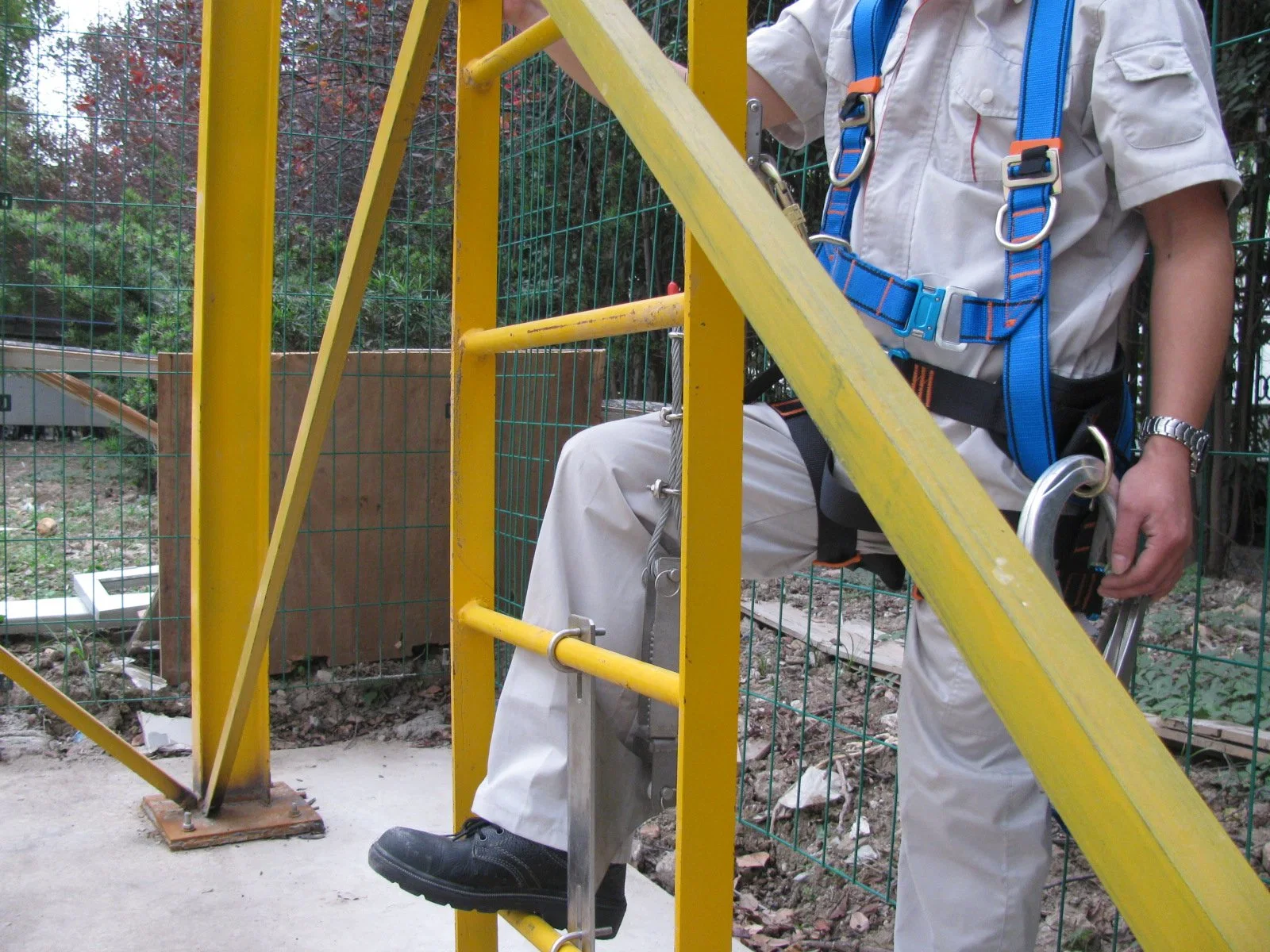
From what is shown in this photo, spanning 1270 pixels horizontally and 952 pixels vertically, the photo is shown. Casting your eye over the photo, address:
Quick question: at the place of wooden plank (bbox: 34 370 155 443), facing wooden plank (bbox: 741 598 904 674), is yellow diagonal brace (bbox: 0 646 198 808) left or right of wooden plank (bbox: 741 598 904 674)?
right

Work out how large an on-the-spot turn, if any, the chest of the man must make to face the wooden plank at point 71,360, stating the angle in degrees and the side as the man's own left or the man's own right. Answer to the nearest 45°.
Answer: approximately 90° to the man's own right

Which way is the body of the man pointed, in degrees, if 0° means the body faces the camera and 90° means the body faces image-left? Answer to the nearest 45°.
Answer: approximately 45°

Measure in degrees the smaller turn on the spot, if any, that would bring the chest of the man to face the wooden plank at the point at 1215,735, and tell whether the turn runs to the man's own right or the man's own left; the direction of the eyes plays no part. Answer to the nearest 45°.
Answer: approximately 180°

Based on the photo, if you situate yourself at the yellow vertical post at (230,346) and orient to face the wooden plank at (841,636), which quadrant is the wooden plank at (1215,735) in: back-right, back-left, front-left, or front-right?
front-right

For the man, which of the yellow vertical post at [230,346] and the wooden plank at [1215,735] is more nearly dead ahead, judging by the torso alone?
the yellow vertical post

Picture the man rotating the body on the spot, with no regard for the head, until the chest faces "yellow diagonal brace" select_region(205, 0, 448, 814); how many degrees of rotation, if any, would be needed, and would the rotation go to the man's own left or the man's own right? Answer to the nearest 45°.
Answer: approximately 45° to the man's own right

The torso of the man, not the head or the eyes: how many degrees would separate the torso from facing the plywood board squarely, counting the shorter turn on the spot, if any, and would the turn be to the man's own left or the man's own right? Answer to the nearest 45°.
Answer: approximately 90° to the man's own right

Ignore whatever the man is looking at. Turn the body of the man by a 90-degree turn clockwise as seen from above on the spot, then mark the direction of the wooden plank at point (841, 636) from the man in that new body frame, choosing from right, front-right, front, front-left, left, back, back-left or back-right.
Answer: front-right

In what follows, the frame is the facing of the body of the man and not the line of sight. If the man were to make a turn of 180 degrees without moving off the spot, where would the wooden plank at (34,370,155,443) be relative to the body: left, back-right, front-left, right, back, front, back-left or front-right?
left
